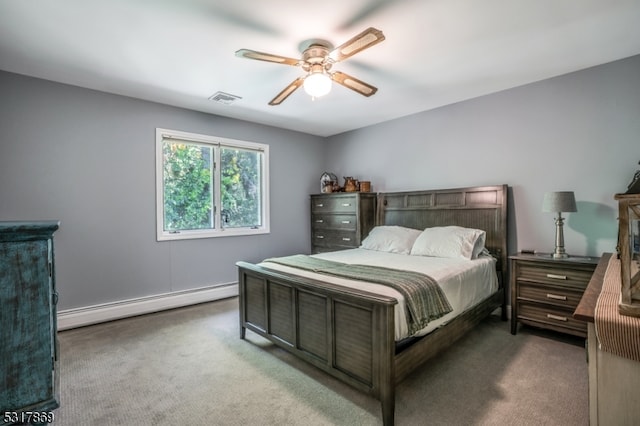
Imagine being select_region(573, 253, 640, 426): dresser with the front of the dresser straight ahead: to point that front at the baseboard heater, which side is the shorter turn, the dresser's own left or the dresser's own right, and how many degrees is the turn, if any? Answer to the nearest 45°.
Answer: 0° — it already faces it

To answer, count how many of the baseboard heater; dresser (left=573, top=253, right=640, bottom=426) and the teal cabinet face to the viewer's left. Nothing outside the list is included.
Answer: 1

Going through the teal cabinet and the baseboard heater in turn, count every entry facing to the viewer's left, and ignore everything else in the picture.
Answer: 0

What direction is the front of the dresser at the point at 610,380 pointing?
to the viewer's left

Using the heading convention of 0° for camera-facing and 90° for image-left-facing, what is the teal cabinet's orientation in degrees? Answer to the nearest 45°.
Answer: approximately 270°

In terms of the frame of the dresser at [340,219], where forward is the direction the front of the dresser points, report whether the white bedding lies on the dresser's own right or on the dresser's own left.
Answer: on the dresser's own left

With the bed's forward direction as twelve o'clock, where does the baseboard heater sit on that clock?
The baseboard heater is roughly at 2 o'clock from the bed.

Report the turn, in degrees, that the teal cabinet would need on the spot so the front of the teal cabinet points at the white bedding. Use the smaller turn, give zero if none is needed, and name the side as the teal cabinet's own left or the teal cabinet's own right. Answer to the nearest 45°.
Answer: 0° — it already faces it

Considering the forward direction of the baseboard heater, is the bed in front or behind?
in front

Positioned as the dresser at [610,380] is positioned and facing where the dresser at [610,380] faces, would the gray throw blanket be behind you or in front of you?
in front

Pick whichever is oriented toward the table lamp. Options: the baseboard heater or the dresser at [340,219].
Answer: the baseboard heater

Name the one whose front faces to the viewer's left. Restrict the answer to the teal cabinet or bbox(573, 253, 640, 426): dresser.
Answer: the dresser

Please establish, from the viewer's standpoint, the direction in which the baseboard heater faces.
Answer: facing the viewer and to the right of the viewer

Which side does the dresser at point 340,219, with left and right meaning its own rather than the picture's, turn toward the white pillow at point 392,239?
left

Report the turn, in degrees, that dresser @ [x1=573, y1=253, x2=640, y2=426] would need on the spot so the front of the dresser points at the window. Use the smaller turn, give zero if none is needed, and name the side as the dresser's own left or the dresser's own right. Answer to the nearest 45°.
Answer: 0° — it already faces it

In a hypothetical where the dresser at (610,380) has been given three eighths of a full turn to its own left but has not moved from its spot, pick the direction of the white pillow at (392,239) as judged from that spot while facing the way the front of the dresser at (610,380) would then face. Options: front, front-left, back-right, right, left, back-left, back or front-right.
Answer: back
